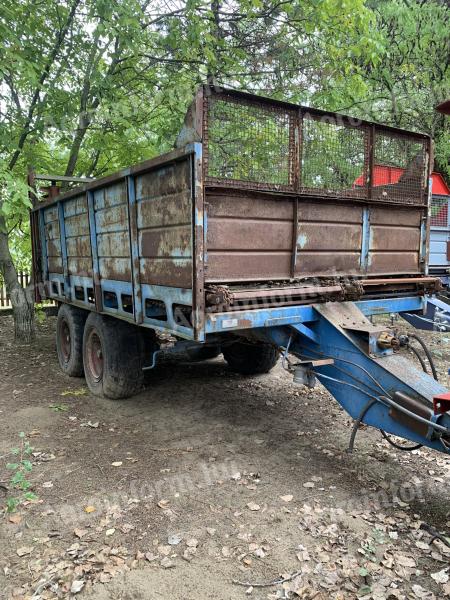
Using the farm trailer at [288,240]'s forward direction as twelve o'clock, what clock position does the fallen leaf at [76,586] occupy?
The fallen leaf is roughly at 3 o'clock from the farm trailer.

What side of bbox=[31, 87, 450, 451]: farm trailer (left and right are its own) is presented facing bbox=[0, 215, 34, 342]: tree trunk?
back

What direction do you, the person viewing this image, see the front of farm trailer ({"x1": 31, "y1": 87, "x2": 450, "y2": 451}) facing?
facing the viewer and to the right of the viewer

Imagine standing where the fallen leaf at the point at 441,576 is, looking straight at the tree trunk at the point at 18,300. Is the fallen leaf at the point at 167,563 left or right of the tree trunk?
left

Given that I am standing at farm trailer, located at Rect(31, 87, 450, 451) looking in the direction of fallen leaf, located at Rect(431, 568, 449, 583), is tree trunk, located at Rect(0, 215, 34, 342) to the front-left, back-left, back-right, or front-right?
back-right

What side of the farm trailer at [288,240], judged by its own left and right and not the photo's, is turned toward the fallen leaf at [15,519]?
right
